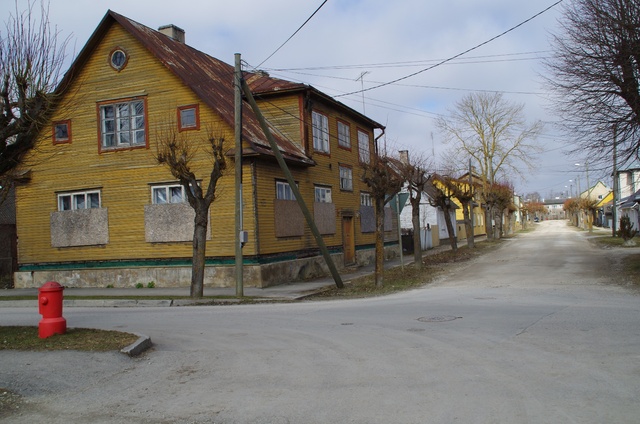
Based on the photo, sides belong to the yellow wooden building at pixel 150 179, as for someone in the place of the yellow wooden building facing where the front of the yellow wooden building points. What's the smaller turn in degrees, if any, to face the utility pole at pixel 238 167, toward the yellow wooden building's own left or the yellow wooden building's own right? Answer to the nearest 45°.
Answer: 0° — it already faces it

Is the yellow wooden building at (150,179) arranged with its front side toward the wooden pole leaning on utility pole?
yes

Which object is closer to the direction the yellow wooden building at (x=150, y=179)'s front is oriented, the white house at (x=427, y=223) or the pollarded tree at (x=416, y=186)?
the pollarded tree

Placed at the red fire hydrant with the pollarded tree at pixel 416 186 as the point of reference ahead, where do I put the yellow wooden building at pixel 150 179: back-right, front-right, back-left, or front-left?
front-left

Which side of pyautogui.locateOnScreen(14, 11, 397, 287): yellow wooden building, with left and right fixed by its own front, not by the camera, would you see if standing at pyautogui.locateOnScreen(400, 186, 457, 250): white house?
left

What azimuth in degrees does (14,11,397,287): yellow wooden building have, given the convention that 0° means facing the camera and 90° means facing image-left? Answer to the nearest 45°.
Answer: approximately 315°

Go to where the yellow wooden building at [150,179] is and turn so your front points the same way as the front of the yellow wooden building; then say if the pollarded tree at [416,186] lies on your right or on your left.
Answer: on your left

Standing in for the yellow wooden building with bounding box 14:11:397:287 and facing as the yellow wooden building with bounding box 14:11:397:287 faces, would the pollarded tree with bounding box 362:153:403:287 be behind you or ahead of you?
ahead
